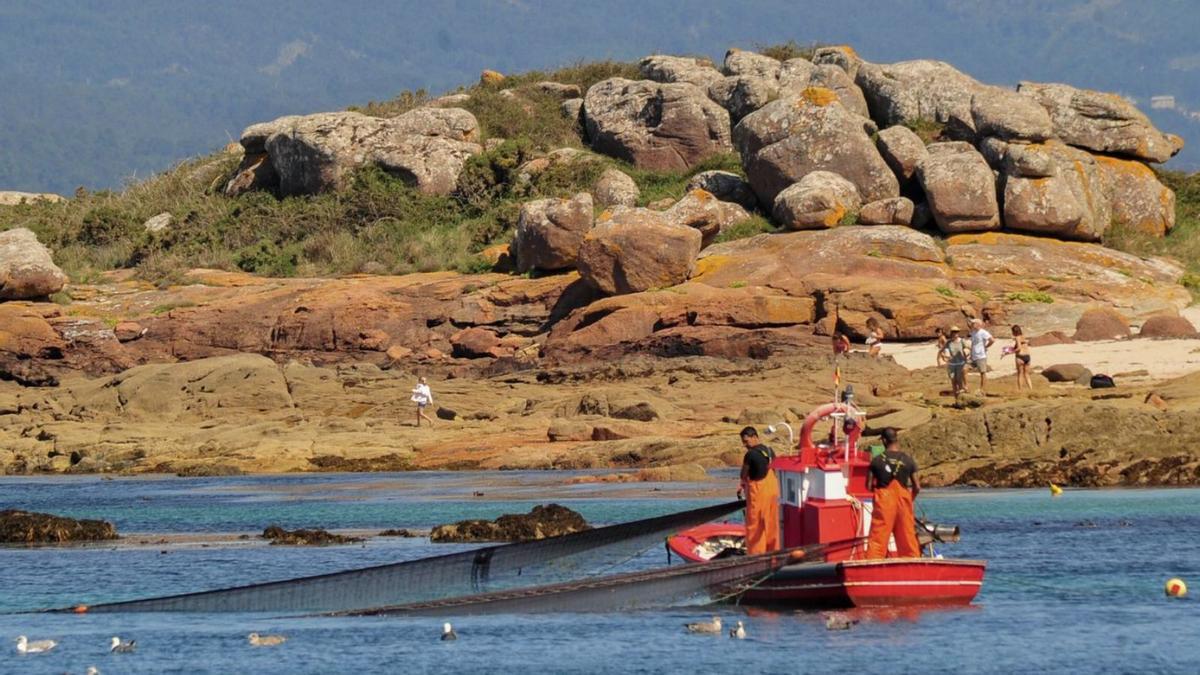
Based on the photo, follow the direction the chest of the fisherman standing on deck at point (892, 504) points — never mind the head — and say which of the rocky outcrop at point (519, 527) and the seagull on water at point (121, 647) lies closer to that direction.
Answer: the rocky outcrop

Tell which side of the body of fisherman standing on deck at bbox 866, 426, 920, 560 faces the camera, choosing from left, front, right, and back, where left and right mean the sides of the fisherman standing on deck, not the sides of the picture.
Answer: back

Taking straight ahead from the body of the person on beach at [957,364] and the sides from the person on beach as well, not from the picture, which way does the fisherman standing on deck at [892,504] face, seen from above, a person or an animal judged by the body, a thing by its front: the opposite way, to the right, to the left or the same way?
the opposite way

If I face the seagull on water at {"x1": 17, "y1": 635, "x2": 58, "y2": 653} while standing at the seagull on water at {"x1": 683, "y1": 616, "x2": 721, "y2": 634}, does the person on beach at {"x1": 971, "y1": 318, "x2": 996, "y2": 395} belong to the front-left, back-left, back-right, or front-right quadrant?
back-right

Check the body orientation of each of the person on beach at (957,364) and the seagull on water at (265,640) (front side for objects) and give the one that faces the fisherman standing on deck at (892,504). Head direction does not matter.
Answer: the person on beach

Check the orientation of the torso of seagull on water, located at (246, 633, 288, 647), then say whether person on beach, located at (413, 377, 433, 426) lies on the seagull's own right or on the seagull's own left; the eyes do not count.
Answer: on the seagull's own right
